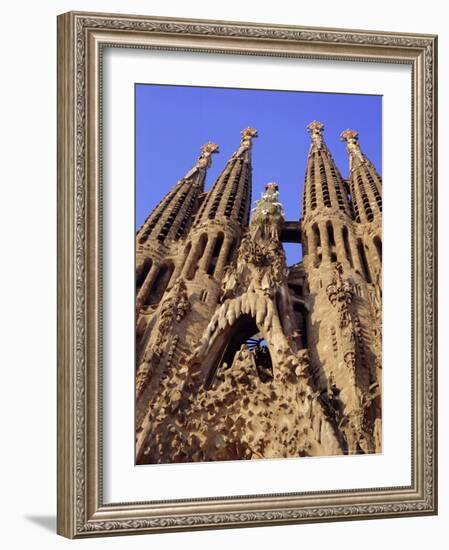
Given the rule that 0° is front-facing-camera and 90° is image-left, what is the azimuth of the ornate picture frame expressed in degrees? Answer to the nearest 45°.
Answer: approximately 315°
